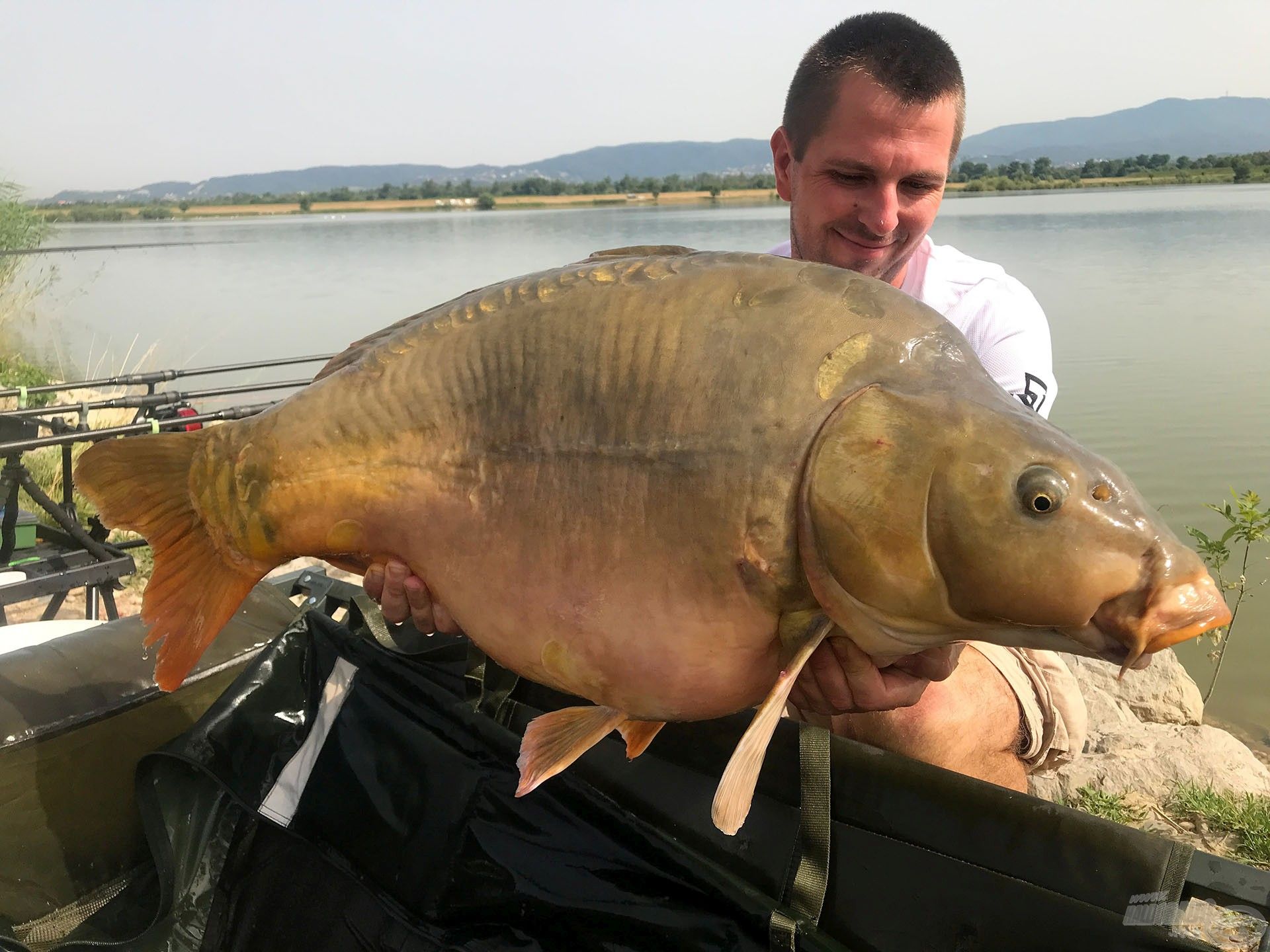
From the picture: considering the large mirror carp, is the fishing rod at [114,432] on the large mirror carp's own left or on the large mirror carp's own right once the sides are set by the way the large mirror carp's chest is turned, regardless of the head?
on the large mirror carp's own left

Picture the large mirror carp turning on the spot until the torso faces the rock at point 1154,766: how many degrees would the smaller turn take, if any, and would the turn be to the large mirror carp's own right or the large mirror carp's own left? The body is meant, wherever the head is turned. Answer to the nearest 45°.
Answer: approximately 45° to the large mirror carp's own left

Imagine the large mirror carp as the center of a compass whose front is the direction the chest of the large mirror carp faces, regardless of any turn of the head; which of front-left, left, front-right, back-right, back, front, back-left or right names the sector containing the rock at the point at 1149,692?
front-left

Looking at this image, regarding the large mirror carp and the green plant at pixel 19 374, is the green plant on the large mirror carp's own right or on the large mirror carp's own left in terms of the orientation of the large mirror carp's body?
on the large mirror carp's own left

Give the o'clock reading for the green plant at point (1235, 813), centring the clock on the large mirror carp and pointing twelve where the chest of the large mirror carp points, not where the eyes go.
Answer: The green plant is roughly at 11 o'clock from the large mirror carp.

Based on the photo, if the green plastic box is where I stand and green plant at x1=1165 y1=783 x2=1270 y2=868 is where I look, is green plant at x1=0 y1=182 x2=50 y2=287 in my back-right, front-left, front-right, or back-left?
back-left

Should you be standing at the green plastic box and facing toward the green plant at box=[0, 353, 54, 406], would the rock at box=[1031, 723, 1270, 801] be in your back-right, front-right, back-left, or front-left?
back-right

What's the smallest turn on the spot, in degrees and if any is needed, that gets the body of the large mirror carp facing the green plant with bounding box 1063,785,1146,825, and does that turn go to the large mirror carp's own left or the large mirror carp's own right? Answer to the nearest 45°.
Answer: approximately 45° to the large mirror carp's own left

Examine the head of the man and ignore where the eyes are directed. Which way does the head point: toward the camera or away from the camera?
toward the camera

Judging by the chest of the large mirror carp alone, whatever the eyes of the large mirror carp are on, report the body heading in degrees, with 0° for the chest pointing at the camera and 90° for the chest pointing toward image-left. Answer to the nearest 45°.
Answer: approximately 270°
